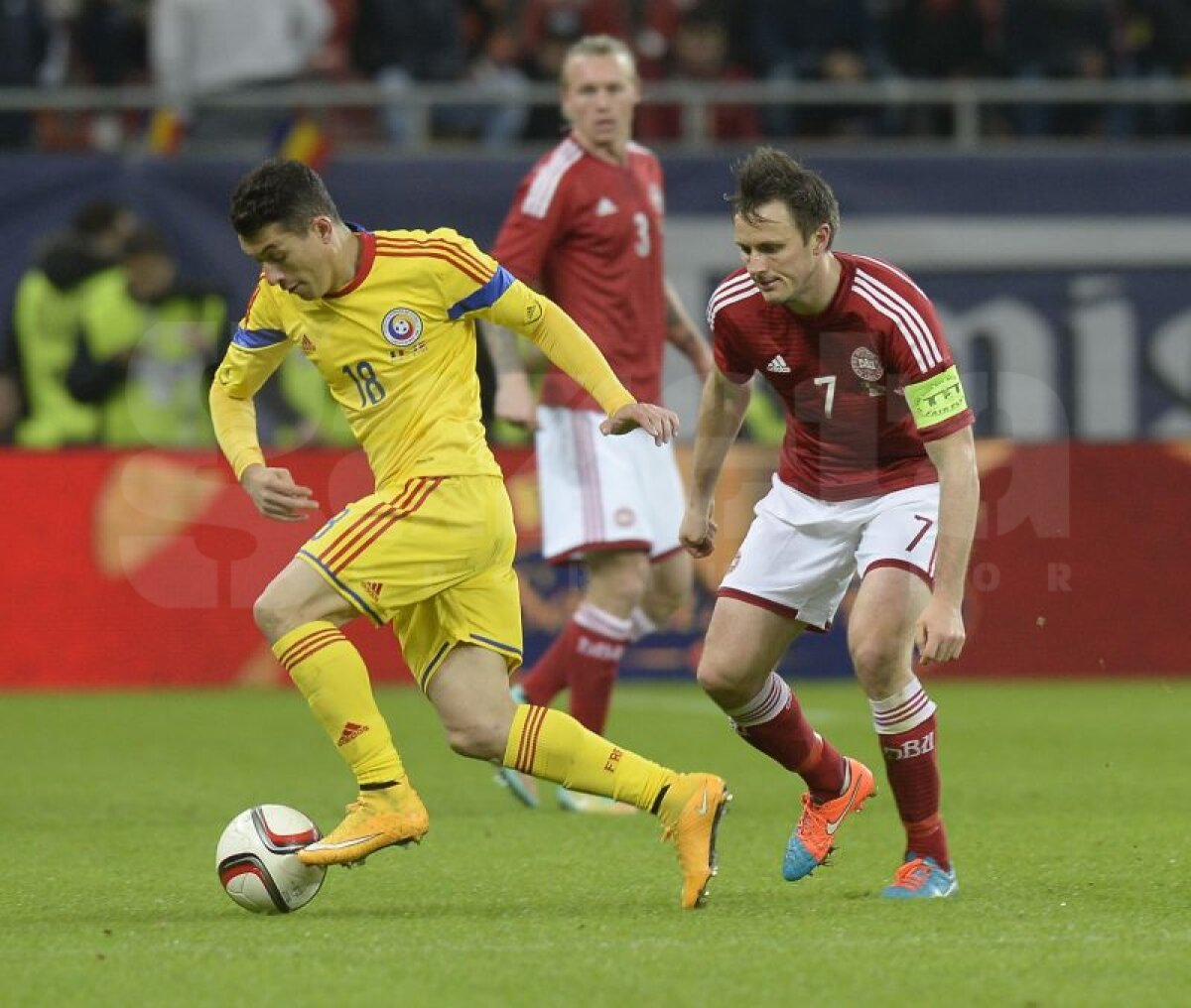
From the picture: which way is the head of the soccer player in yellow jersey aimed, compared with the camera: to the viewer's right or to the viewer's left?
to the viewer's left

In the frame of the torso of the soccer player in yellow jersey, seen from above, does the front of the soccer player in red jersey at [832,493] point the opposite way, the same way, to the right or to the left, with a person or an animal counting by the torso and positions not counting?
the same way

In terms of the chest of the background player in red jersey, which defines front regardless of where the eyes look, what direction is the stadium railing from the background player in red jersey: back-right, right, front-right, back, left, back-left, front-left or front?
back-left

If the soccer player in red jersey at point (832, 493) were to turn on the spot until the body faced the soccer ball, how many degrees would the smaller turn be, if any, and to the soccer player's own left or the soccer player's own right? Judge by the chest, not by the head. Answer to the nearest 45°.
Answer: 0° — they already face it

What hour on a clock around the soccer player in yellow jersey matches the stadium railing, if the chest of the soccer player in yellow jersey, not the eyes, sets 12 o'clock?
The stadium railing is roughly at 5 o'clock from the soccer player in yellow jersey.

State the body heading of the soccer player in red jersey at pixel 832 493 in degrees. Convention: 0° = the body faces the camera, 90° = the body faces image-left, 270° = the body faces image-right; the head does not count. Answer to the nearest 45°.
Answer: approximately 45°

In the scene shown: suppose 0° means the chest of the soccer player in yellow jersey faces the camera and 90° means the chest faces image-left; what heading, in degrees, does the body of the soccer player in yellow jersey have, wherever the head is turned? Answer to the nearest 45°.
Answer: approximately 45°

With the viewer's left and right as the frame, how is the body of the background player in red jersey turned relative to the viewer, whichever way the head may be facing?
facing the viewer and to the right of the viewer

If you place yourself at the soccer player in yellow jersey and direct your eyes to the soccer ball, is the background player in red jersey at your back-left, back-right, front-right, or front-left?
back-right

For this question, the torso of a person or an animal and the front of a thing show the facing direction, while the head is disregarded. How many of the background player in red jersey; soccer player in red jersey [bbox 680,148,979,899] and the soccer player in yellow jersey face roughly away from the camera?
0

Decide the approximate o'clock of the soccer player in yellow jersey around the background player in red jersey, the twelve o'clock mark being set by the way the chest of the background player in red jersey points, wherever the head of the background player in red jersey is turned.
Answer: The soccer player in yellow jersey is roughly at 2 o'clock from the background player in red jersey.

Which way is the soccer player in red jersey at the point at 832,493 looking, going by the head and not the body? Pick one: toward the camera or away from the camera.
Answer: toward the camera

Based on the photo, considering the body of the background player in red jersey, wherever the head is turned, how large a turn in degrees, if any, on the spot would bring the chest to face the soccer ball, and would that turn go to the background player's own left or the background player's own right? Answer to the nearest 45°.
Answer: approximately 45° to the background player's own right

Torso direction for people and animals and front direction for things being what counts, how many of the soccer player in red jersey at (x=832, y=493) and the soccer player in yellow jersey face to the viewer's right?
0

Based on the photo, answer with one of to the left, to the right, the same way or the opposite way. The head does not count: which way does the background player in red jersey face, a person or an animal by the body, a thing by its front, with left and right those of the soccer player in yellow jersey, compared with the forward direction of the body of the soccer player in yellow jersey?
to the left

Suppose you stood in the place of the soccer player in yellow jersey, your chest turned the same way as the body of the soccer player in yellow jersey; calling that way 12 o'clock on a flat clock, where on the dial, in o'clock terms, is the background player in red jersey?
The background player in red jersey is roughly at 5 o'clock from the soccer player in yellow jersey.
